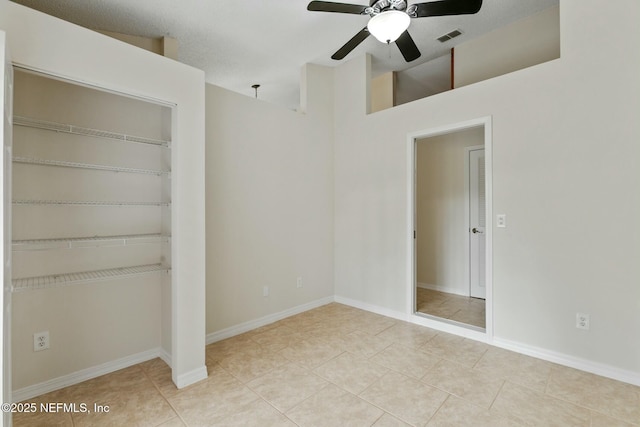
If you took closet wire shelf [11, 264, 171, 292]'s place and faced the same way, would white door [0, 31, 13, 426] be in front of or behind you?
in front

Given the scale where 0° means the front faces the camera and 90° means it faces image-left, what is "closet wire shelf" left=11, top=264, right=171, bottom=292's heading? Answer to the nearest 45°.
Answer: approximately 0°

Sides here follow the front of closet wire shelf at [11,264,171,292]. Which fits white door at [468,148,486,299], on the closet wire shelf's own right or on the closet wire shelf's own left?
on the closet wire shelf's own left
